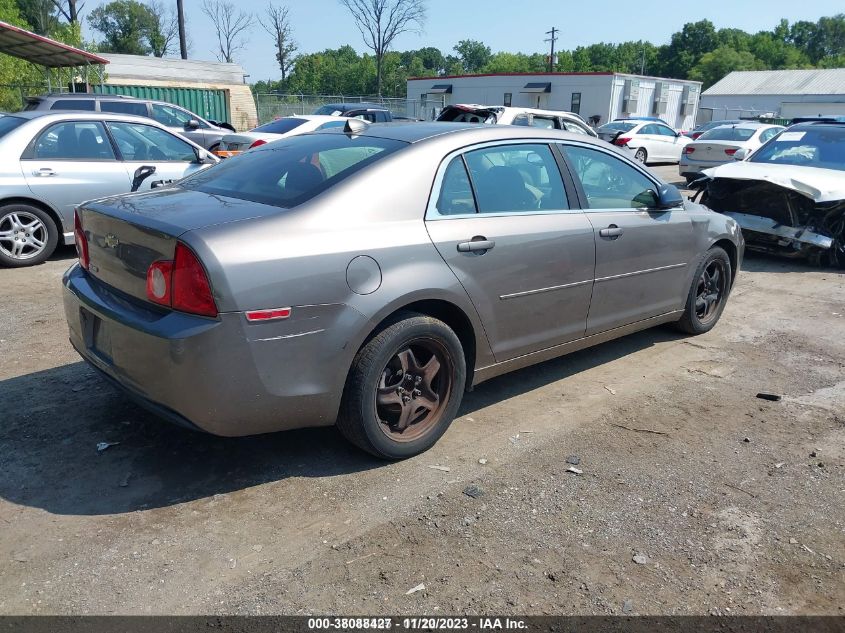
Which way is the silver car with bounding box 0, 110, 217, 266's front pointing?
to the viewer's right

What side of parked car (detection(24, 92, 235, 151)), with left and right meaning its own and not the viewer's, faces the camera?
right

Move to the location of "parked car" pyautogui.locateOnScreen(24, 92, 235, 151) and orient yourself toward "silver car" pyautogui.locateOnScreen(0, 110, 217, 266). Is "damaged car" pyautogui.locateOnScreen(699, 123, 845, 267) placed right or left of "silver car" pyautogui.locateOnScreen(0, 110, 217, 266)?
left

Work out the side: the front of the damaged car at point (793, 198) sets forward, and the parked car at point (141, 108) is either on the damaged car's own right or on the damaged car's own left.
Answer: on the damaged car's own right

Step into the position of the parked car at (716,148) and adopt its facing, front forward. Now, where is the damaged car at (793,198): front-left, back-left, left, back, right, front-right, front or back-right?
back-right

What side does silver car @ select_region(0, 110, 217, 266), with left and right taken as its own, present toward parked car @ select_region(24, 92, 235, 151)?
left

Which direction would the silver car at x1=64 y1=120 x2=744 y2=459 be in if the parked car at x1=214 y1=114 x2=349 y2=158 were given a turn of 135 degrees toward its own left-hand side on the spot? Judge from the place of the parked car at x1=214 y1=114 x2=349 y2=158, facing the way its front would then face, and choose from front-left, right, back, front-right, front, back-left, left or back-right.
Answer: left

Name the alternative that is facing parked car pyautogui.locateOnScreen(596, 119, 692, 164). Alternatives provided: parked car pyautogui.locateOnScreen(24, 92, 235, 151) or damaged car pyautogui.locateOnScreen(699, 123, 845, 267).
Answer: parked car pyautogui.locateOnScreen(24, 92, 235, 151)
